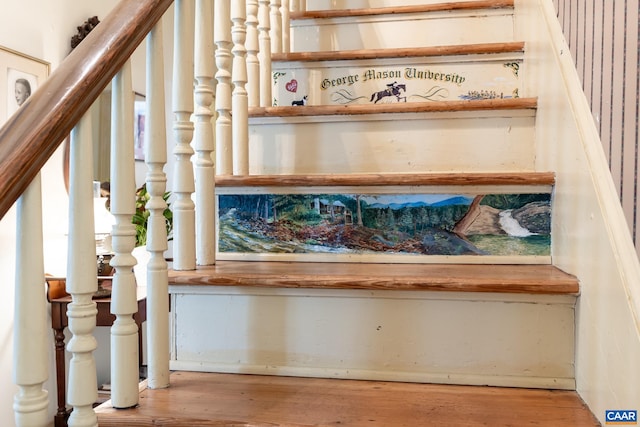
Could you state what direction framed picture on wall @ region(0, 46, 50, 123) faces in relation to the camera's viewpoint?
facing the viewer and to the right of the viewer

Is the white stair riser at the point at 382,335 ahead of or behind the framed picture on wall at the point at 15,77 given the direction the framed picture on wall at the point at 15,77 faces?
ahead

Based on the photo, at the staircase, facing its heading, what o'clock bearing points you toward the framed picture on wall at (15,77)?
The framed picture on wall is roughly at 4 o'clock from the staircase.

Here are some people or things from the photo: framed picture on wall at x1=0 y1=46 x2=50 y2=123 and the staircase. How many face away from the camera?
0

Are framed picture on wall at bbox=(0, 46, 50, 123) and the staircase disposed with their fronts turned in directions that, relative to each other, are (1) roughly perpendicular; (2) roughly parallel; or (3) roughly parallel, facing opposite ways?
roughly perpendicular

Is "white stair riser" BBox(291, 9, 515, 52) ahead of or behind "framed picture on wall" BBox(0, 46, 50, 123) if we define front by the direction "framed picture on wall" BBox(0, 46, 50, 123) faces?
ahead

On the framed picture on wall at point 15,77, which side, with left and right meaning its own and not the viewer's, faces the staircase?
front

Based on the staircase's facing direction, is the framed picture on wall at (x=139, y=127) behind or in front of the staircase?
behind

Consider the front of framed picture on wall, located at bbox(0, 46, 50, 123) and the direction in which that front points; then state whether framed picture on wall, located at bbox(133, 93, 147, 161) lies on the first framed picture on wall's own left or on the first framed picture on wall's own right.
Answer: on the first framed picture on wall's own left

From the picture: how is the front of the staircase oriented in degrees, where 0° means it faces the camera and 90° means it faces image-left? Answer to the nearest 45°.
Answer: approximately 0°
